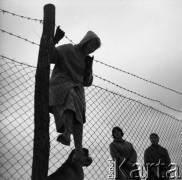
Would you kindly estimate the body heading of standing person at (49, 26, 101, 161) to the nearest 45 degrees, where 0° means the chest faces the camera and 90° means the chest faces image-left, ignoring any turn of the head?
approximately 315°

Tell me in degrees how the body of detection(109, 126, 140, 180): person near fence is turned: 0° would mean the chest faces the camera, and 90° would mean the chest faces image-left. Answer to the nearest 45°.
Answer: approximately 45°

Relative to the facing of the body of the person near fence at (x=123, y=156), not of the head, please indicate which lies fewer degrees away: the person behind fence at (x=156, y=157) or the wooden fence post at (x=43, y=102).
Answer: the wooden fence post

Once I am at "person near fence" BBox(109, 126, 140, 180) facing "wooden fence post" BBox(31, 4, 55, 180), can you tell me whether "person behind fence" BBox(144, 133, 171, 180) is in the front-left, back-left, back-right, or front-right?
back-left

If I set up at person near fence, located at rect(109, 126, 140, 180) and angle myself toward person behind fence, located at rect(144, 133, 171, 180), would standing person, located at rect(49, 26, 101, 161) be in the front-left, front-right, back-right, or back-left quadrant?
back-right

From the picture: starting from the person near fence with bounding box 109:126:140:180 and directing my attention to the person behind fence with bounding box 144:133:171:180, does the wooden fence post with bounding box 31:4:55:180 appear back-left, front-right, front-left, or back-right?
back-right

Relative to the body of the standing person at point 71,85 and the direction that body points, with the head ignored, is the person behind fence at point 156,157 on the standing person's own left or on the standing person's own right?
on the standing person's own left

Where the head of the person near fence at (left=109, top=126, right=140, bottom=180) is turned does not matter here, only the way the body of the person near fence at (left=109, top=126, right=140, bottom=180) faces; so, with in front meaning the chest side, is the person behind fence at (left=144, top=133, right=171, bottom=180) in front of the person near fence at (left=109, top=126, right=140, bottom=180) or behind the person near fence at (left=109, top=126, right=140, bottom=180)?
behind
